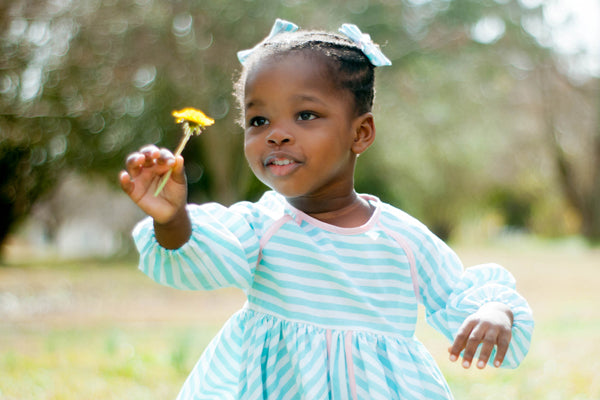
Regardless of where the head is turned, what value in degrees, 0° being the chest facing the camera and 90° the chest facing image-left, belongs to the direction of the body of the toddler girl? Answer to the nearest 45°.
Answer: approximately 0°
